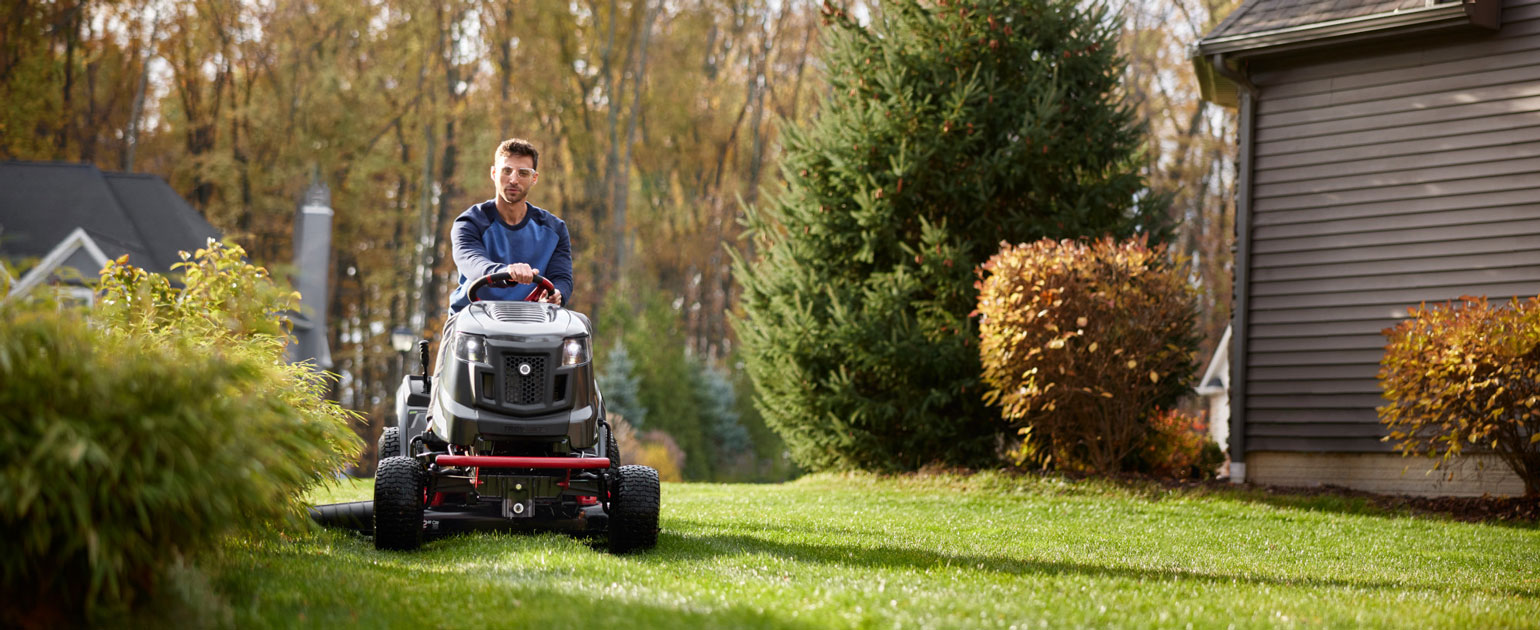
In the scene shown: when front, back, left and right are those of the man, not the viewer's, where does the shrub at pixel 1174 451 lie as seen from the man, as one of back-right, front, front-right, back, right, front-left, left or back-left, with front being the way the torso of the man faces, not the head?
back-left

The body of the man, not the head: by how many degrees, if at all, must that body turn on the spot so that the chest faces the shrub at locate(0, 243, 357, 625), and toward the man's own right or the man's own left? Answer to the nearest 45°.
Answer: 0° — they already face it

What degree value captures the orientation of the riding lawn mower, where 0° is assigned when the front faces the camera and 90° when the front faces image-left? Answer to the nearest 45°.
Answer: approximately 0°

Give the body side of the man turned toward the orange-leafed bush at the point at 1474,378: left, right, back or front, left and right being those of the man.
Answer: left

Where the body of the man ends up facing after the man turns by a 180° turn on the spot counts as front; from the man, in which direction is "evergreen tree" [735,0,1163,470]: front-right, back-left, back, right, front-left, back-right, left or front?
front-right

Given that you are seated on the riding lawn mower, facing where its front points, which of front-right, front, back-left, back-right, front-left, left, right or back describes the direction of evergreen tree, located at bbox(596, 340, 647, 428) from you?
back

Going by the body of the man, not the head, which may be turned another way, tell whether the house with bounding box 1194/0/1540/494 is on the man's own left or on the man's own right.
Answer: on the man's own left

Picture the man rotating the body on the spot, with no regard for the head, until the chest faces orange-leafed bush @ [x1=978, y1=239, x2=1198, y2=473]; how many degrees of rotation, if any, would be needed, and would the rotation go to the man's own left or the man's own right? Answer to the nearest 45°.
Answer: approximately 135° to the man's own left

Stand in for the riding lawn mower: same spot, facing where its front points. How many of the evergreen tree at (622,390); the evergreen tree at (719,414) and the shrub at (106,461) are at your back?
2

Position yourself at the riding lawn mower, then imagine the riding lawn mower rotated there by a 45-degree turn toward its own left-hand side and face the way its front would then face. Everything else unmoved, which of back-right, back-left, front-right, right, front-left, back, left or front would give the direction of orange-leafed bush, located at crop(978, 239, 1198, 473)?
left

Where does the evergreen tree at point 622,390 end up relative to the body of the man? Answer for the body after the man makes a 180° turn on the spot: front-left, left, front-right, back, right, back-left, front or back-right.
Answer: front
